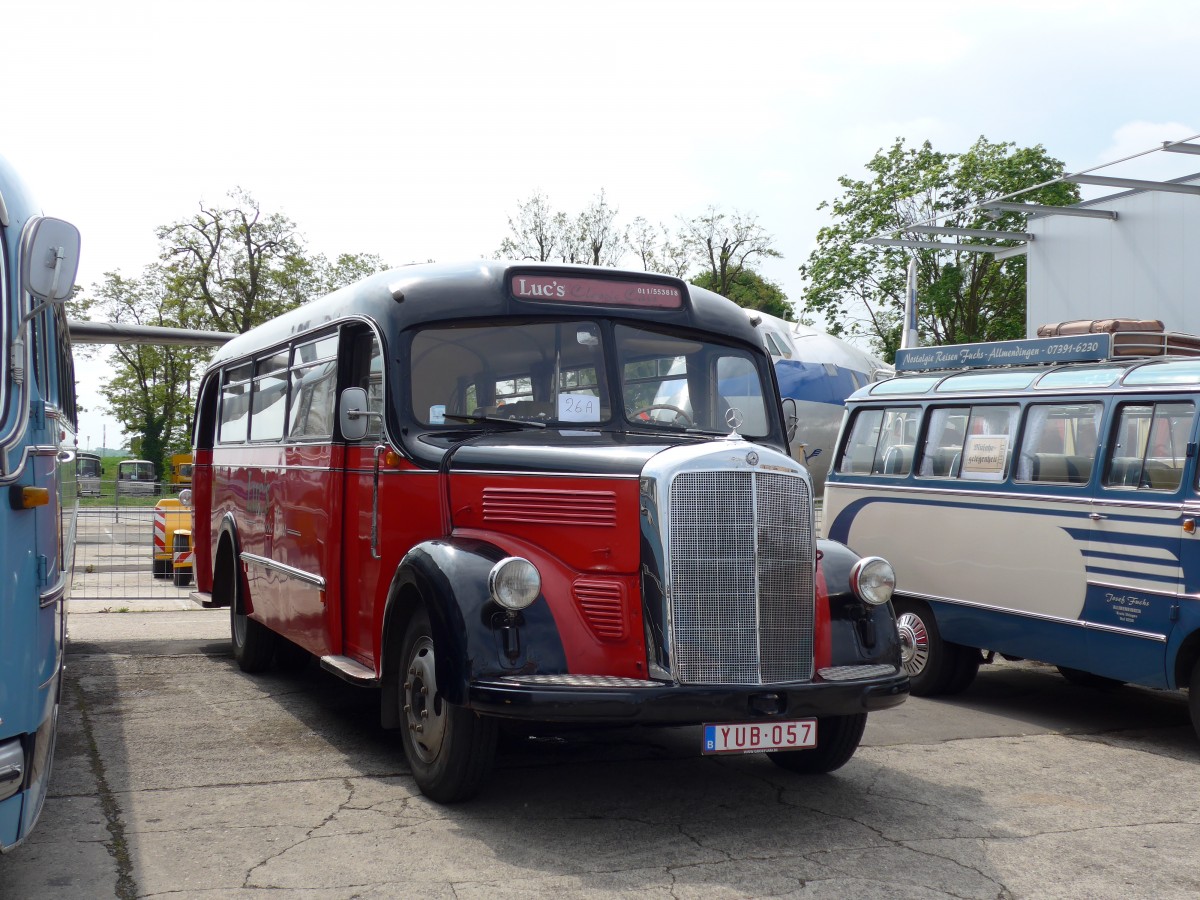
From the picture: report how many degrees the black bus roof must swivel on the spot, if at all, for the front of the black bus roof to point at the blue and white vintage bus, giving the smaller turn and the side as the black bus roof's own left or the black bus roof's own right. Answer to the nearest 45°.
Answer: approximately 45° to the black bus roof's own left

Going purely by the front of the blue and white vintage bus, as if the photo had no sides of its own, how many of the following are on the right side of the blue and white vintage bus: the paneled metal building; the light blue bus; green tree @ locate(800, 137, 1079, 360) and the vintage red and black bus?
2

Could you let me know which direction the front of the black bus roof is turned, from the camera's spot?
facing the viewer and to the right of the viewer

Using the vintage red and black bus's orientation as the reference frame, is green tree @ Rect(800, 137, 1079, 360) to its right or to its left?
on its left

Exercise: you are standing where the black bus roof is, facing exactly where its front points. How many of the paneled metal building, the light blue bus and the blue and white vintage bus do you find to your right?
1

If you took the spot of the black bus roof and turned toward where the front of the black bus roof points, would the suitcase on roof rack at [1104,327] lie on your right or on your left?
on your left

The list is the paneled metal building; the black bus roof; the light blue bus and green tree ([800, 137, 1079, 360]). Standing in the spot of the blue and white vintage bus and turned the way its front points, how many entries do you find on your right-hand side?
2

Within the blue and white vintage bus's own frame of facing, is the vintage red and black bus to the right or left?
on its right

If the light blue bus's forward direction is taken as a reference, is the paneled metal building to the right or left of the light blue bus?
on its left
